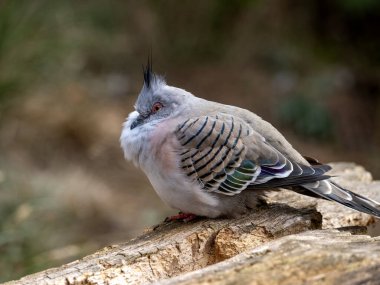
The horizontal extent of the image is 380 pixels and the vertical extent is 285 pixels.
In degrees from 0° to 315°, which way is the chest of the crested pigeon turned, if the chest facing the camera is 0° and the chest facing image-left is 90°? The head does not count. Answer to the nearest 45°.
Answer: approximately 90°
